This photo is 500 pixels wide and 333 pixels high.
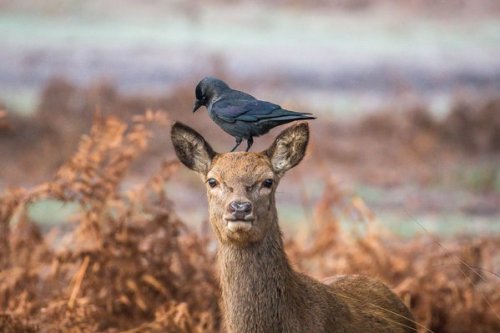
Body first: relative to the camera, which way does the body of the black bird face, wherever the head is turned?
to the viewer's left
